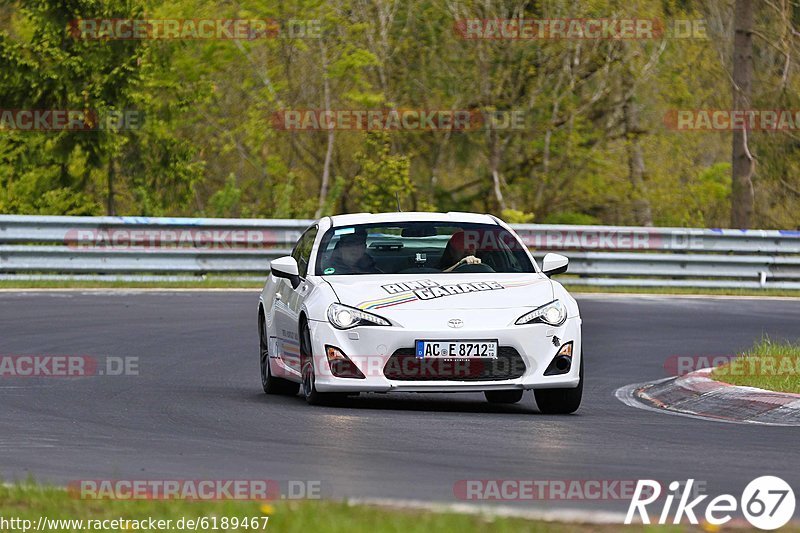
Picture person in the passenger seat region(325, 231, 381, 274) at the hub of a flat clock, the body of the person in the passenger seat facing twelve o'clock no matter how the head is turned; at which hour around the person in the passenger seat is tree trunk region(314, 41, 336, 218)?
The tree trunk is roughly at 6 o'clock from the person in the passenger seat.

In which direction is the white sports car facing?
toward the camera

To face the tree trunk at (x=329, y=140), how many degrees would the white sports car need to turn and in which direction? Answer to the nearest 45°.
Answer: approximately 180°

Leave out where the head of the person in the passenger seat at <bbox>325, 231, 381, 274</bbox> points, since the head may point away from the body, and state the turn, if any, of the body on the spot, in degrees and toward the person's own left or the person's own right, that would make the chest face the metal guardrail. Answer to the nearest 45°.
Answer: approximately 180°

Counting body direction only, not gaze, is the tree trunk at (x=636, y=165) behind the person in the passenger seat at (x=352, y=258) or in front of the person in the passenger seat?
behind

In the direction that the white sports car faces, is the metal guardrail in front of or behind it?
behind

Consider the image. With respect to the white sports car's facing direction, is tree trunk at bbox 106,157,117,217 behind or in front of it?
behind

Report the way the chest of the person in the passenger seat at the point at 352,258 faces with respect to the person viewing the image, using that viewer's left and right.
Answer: facing the viewer

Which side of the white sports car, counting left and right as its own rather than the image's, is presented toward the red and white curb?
left
